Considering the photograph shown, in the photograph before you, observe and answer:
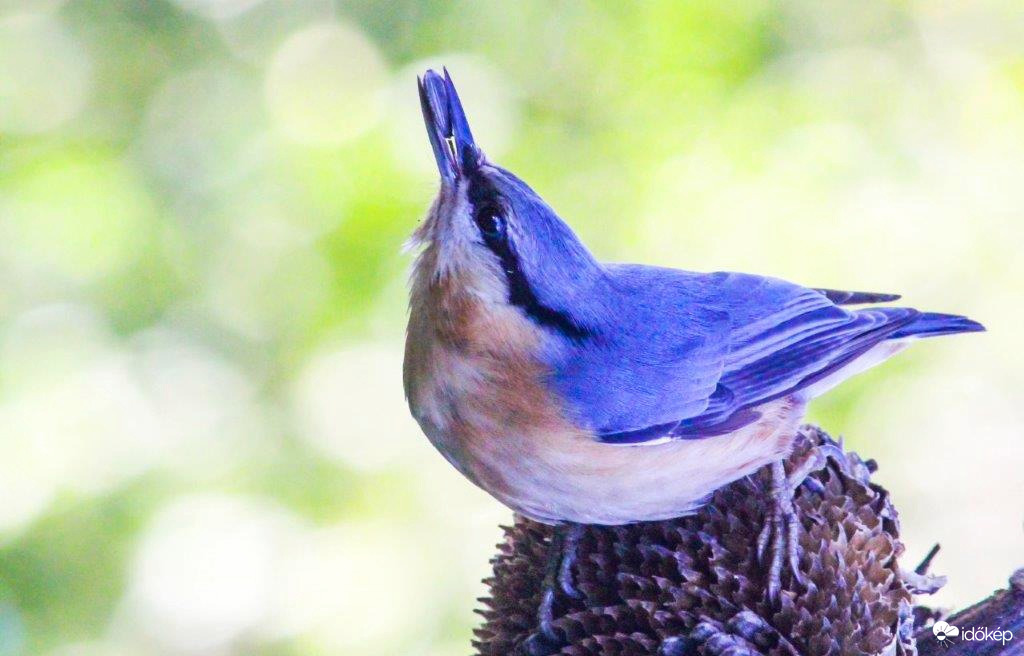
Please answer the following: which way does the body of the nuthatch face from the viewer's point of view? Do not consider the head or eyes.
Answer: to the viewer's left
